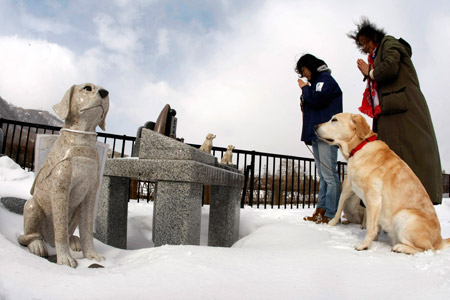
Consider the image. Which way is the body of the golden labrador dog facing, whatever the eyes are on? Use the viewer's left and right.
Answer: facing to the left of the viewer

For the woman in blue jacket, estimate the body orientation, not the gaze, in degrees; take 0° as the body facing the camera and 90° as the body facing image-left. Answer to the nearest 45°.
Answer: approximately 90°

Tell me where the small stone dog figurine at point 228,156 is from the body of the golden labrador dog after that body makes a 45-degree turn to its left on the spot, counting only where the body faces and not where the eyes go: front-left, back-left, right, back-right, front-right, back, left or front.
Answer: right

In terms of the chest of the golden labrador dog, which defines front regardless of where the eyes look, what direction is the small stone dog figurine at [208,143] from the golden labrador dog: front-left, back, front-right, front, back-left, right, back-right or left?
front-right

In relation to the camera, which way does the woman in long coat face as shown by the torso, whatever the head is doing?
to the viewer's left

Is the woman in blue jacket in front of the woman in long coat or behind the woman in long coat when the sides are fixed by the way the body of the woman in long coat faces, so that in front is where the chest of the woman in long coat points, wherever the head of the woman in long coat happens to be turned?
in front
